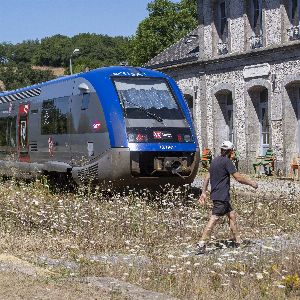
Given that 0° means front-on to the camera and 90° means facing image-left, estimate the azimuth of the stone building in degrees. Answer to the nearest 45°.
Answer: approximately 45°

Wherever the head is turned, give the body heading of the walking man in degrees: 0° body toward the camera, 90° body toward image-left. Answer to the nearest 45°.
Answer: approximately 225°
